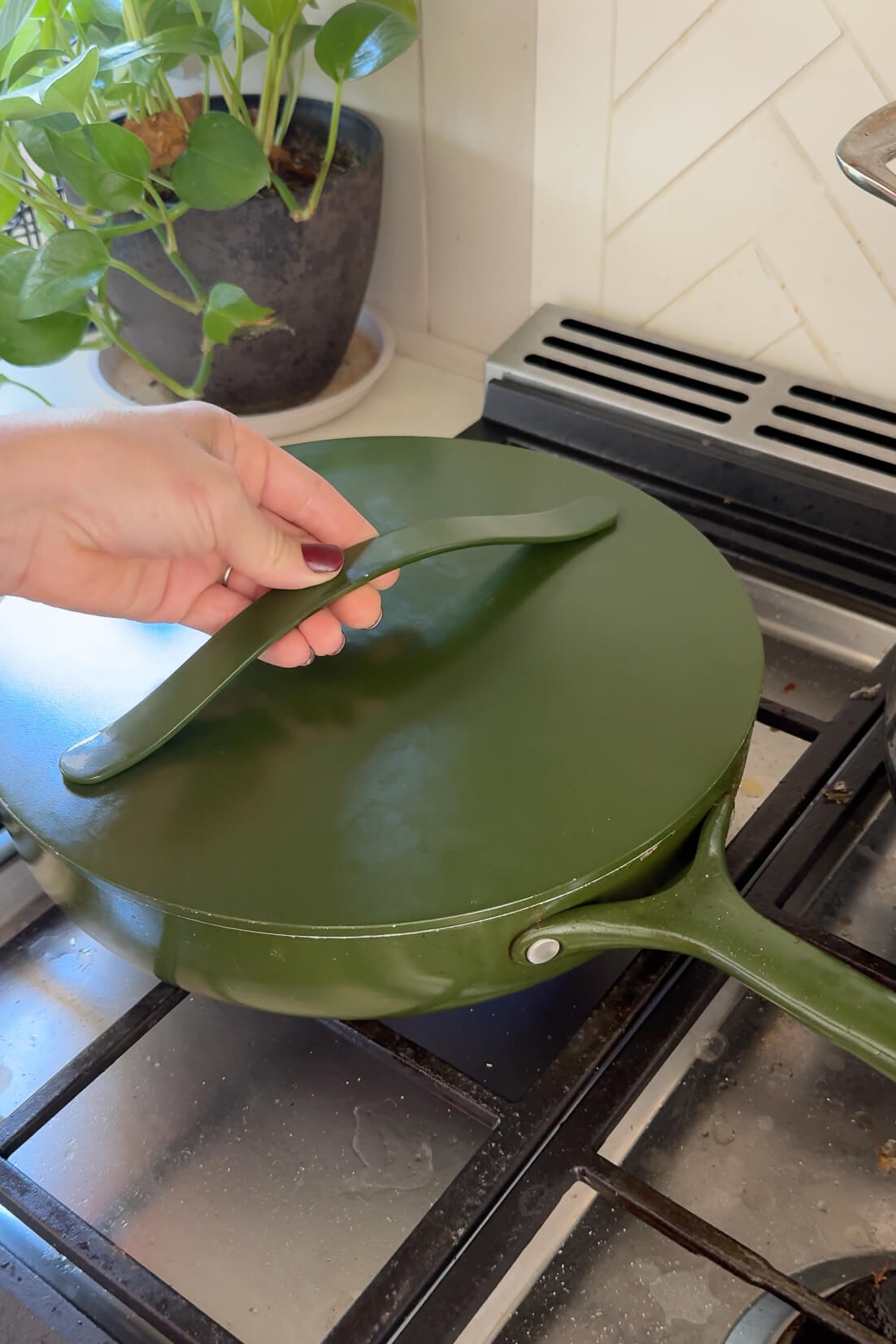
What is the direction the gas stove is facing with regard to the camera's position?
facing the viewer and to the left of the viewer
